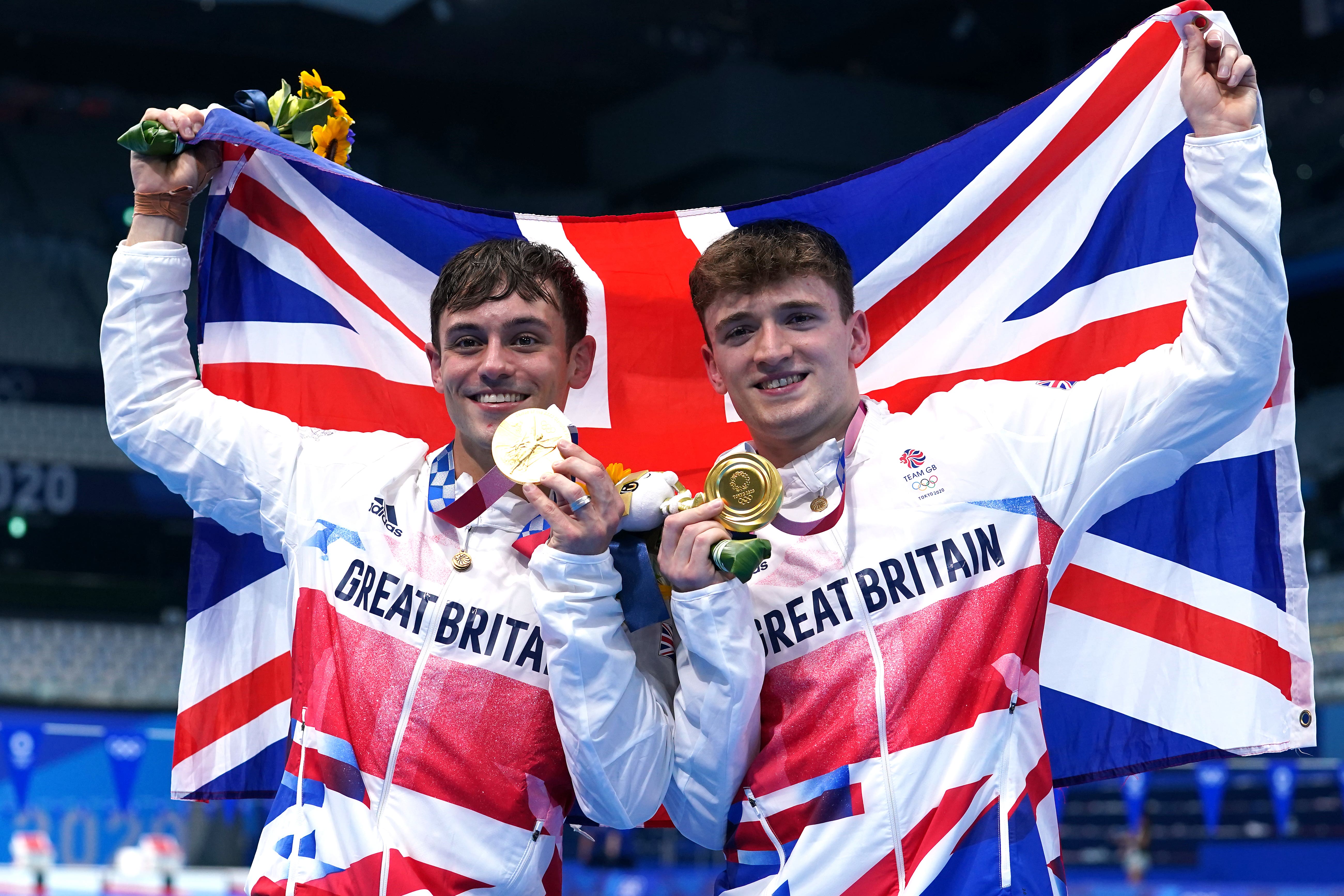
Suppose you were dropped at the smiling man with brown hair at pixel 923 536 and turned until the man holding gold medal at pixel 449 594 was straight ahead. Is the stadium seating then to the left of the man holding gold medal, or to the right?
right

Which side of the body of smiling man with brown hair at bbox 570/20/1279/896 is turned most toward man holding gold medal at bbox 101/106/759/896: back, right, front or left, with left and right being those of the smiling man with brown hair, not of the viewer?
right

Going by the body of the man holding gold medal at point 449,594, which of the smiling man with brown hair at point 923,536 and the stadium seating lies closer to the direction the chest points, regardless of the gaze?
the smiling man with brown hair

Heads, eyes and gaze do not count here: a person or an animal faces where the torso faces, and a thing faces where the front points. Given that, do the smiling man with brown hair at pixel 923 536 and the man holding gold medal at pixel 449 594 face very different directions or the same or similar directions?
same or similar directions

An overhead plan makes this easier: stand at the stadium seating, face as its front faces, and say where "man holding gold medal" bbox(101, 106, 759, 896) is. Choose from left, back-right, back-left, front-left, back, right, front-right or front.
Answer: front

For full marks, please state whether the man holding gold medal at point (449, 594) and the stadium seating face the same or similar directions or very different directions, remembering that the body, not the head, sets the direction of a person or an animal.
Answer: same or similar directions

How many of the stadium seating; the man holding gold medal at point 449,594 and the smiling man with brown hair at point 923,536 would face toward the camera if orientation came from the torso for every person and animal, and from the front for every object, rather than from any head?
3

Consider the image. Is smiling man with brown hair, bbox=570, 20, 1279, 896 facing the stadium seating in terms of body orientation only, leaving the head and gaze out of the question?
no

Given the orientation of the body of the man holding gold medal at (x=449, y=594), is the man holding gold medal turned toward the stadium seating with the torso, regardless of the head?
no

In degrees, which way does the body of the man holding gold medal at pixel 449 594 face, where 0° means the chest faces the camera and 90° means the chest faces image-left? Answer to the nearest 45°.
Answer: approximately 0°

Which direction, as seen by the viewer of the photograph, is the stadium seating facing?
facing the viewer

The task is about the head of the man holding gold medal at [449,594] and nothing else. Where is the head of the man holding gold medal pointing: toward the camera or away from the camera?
toward the camera
